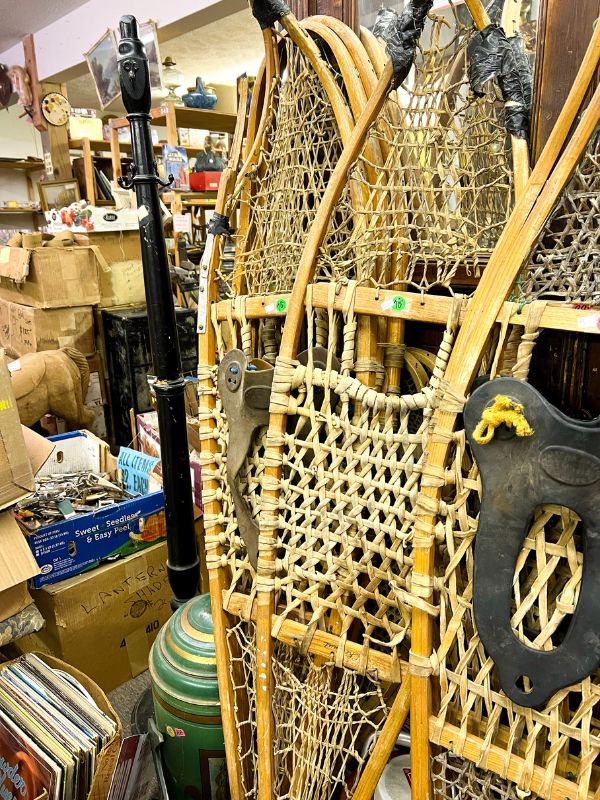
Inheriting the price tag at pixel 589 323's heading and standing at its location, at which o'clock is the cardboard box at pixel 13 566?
The cardboard box is roughly at 3 o'clock from the price tag.

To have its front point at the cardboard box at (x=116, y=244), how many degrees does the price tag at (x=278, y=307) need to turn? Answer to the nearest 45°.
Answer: approximately 180°

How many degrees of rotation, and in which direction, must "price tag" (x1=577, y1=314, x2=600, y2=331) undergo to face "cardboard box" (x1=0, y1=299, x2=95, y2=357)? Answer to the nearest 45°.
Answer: approximately 135° to its right

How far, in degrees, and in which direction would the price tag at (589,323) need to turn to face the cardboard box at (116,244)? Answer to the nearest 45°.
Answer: approximately 135° to its right

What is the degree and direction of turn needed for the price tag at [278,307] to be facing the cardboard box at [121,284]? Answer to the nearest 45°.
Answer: approximately 180°

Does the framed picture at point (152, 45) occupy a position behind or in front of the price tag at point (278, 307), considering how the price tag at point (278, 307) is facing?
behind

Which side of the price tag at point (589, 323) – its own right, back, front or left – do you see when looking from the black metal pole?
right

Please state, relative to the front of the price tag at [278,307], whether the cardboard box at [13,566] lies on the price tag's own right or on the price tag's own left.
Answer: on the price tag's own right

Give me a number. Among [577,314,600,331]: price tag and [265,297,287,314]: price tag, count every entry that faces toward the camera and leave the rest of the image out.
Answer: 2

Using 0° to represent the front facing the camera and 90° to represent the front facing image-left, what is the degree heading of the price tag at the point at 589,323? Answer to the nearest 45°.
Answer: approximately 0°

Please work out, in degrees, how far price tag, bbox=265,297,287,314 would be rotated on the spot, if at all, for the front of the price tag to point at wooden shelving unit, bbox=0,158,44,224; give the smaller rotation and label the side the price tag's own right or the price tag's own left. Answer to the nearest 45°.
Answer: approximately 135° to the price tag's own right
